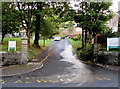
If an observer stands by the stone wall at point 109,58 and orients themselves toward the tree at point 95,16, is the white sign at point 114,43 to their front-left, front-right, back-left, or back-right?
front-right

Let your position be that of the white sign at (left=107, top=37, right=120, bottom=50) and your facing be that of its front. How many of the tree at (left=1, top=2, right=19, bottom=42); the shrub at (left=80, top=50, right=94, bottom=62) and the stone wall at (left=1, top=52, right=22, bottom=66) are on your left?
0

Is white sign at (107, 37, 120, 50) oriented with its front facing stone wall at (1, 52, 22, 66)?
no

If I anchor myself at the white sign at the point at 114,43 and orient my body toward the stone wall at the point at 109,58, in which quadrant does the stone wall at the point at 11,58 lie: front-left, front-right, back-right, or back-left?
front-right

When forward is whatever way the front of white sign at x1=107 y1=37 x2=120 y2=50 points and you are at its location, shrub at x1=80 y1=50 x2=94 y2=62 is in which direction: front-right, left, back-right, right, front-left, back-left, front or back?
right

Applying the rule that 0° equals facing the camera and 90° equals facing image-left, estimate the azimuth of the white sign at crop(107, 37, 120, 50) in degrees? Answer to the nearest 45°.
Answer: approximately 0°

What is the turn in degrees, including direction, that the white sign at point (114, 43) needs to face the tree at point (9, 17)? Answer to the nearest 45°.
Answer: approximately 90° to its right

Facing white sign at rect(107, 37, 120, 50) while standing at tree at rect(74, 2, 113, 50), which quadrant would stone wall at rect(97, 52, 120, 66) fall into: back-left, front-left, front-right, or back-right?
front-right
